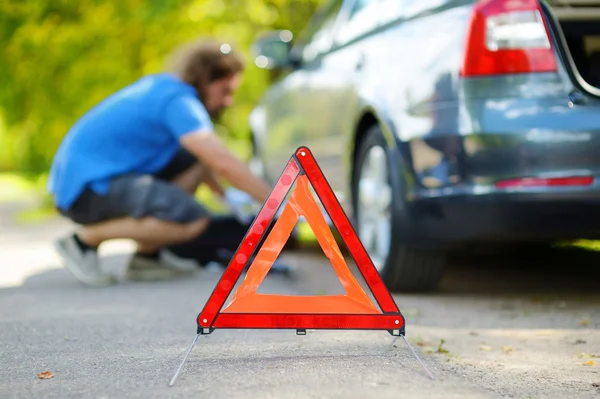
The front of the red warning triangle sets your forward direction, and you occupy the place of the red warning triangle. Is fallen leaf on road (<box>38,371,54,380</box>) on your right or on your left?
on your right

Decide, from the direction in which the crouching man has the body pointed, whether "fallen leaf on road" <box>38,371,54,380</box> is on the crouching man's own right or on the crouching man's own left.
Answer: on the crouching man's own right

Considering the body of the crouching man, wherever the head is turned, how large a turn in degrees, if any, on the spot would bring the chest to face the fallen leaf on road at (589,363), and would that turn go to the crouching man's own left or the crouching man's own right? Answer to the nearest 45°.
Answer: approximately 45° to the crouching man's own right

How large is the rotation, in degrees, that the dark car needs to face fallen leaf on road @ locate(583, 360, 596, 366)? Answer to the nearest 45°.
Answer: approximately 135° to its left

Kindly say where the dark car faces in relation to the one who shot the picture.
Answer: facing away from the viewer and to the left of the viewer

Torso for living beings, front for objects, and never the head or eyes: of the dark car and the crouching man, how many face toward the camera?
0

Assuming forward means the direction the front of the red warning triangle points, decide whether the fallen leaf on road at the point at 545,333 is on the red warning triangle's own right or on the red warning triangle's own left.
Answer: on the red warning triangle's own left

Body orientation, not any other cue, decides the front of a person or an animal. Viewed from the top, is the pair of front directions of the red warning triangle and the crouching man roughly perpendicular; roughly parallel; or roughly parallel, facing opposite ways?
roughly perpendicular

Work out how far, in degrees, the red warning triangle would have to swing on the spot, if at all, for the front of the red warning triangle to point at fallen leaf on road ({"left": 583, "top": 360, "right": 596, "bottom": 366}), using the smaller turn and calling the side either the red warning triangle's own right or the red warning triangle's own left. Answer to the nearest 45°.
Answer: approximately 90° to the red warning triangle's own left

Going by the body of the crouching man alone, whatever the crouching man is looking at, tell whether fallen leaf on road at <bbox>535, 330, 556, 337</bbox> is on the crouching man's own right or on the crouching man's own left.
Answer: on the crouching man's own right

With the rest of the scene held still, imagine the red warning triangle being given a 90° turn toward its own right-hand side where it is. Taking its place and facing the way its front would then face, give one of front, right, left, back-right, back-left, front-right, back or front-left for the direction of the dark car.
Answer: back-right

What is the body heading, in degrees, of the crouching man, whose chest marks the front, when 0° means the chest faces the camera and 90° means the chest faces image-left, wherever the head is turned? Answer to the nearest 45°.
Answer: approximately 270°

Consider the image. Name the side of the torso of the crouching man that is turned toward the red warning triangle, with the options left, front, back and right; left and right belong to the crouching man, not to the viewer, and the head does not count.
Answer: right
